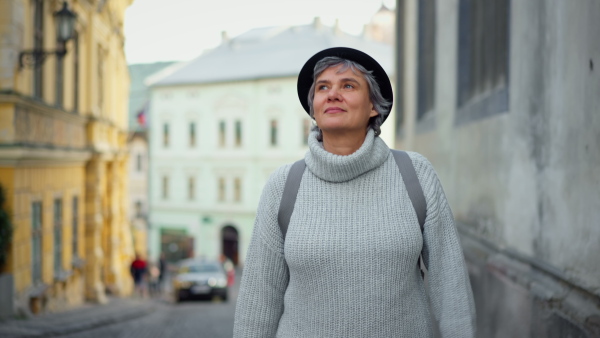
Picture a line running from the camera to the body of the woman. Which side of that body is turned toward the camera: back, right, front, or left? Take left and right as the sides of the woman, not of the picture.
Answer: front

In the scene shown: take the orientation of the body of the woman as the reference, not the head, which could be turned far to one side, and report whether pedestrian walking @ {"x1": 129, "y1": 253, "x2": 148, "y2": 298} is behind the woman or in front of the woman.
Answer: behind

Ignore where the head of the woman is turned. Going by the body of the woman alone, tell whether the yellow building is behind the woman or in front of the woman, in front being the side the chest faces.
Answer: behind

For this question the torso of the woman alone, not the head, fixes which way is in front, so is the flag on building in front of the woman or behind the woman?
behind

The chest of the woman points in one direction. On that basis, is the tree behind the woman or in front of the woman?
behind

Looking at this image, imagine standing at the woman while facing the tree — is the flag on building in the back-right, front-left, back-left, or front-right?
front-right
